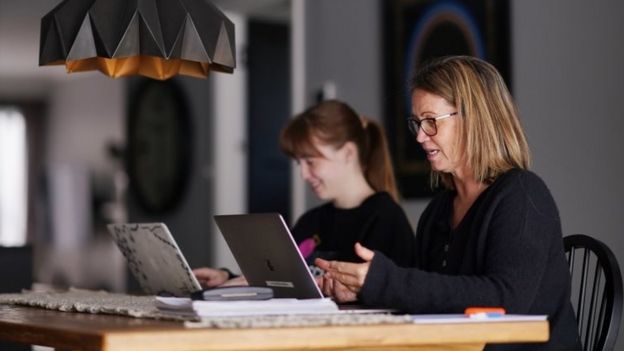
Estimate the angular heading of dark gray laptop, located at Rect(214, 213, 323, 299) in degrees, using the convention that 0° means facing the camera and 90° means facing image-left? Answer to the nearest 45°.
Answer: approximately 225°

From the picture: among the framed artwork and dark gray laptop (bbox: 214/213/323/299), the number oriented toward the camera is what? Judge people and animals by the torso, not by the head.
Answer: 1

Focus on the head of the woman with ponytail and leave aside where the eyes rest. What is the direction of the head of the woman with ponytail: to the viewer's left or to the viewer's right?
to the viewer's left

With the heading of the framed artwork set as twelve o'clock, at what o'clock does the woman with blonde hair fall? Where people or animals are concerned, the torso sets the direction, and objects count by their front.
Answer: The woman with blonde hair is roughly at 12 o'clock from the framed artwork.

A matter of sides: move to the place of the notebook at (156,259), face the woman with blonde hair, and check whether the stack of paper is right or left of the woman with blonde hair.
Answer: right

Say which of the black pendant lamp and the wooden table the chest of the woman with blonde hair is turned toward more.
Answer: the wooden table

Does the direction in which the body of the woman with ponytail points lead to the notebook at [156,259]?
yes

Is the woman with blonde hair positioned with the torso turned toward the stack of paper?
yes

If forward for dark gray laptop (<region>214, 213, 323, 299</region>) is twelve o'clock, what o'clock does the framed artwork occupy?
The framed artwork is roughly at 11 o'clock from the dark gray laptop.

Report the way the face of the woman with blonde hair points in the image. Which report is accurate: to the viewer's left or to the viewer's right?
to the viewer's left

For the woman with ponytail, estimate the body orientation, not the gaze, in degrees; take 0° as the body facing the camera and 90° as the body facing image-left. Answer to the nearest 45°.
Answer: approximately 45°
